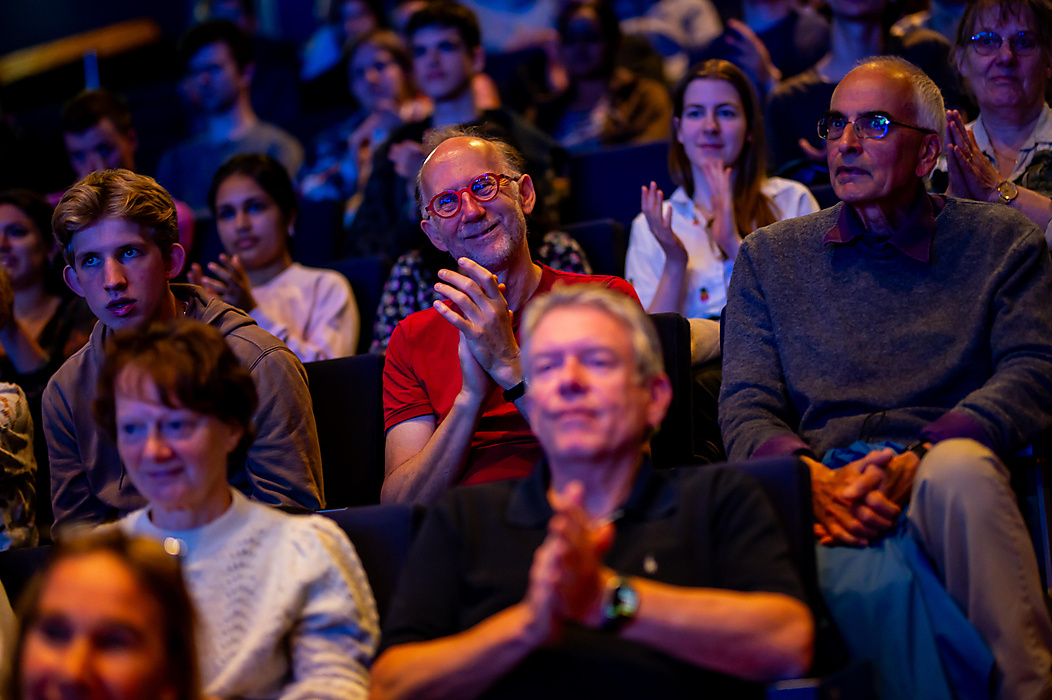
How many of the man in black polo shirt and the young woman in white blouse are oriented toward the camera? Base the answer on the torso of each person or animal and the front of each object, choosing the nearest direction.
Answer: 2

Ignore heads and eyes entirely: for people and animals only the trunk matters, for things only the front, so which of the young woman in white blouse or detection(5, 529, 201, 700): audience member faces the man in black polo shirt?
the young woman in white blouse

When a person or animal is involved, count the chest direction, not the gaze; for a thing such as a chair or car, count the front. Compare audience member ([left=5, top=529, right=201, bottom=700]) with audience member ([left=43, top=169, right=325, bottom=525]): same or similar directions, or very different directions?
same or similar directions

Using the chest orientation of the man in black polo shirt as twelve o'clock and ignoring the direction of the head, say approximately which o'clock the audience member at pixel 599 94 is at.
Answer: The audience member is roughly at 6 o'clock from the man in black polo shirt.

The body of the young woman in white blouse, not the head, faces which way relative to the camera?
toward the camera

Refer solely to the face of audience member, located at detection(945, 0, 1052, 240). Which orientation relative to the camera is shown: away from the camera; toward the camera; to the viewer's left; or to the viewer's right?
toward the camera

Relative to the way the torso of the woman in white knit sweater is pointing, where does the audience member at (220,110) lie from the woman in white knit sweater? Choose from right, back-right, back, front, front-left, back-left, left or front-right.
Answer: back-right

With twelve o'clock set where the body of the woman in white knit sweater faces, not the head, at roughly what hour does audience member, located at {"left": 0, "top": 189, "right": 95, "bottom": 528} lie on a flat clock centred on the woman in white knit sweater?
The audience member is roughly at 4 o'clock from the woman in white knit sweater.

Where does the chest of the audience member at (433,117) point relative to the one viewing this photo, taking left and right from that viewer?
facing the viewer and to the left of the viewer

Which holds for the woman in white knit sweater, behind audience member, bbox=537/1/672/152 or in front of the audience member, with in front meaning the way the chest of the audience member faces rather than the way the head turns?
in front

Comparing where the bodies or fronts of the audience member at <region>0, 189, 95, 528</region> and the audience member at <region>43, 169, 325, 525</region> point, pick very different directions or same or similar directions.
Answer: same or similar directions

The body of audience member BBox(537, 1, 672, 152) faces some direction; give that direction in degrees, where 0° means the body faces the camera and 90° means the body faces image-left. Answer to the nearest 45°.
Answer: approximately 45°

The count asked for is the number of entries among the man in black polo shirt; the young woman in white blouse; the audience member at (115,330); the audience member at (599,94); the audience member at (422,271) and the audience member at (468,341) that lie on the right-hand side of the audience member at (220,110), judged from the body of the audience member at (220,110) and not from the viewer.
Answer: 0

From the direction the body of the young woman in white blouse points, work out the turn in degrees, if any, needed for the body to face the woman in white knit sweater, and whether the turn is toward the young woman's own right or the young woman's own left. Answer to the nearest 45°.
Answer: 0° — they already face them

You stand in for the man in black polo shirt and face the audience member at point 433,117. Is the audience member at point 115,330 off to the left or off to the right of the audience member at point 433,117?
left

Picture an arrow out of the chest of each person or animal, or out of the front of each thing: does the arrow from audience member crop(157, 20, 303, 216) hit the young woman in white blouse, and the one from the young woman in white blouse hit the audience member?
no

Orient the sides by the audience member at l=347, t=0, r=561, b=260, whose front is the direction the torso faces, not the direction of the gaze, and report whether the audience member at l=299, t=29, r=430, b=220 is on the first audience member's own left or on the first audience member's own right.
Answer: on the first audience member's own right

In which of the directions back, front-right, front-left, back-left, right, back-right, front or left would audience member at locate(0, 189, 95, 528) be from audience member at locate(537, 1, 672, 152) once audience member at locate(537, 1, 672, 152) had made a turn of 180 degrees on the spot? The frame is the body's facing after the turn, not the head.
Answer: back
